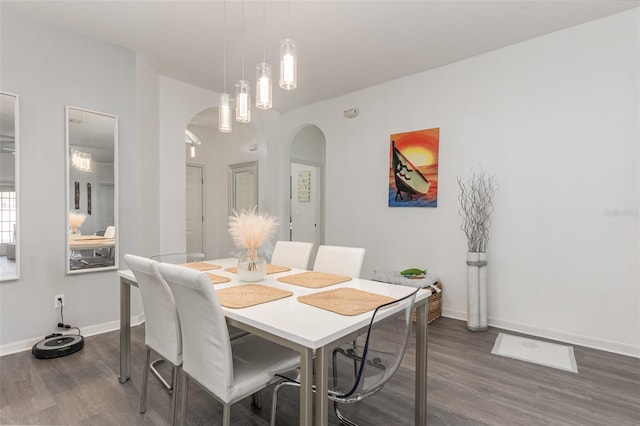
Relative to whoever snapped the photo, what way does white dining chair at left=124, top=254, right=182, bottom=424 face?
facing away from the viewer and to the right of the viewer

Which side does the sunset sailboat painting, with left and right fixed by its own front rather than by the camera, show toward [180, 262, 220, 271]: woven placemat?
front

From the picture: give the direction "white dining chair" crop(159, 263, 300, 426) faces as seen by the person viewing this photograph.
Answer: facing away from the viewer and to the right of the viewer

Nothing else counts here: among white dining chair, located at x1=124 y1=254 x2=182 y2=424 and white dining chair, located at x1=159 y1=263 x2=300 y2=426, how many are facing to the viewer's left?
0

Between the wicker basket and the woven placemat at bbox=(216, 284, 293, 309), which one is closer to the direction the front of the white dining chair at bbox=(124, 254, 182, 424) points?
the wicker basket

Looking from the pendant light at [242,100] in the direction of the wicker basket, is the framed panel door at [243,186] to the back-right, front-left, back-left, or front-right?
front-left

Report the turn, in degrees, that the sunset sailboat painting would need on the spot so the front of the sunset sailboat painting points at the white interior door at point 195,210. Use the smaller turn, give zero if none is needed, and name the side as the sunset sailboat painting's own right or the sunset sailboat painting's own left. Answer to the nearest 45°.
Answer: approximately 45° to the sunset sailboat painting's own right

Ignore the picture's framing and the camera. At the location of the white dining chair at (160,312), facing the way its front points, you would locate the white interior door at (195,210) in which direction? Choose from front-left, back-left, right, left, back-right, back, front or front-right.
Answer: front-left

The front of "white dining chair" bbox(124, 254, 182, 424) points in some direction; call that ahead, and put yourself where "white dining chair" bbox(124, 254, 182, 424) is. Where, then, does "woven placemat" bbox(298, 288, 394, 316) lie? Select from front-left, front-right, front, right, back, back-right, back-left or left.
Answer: right

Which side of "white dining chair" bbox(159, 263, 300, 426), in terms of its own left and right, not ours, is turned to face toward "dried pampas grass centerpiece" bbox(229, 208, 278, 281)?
front

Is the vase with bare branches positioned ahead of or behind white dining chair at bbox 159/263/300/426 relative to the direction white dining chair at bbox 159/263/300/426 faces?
ahead
